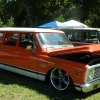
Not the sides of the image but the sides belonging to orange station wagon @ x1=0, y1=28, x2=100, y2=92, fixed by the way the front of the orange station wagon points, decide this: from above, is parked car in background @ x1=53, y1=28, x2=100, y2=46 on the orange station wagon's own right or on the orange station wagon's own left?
on the orange station wagon's own left

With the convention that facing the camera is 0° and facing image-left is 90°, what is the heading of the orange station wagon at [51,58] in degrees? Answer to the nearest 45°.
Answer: approximately 315°
